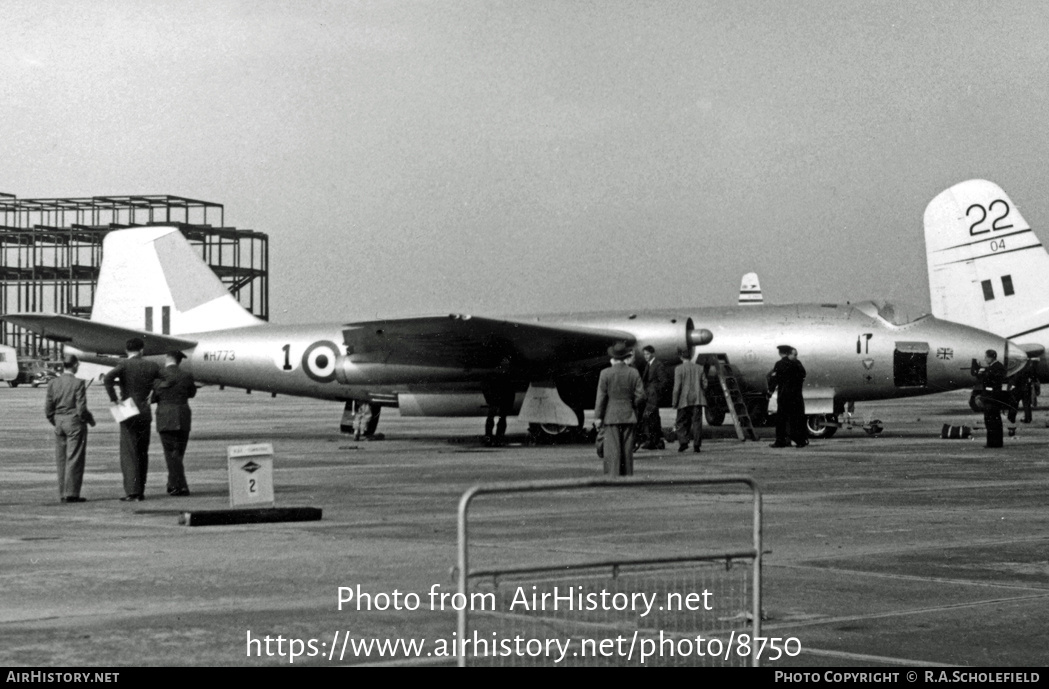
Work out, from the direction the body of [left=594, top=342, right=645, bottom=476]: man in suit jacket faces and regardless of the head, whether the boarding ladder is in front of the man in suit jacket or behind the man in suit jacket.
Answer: in front

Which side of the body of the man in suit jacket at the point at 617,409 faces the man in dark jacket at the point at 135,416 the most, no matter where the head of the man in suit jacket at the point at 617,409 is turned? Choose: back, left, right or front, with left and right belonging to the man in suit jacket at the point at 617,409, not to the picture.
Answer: left

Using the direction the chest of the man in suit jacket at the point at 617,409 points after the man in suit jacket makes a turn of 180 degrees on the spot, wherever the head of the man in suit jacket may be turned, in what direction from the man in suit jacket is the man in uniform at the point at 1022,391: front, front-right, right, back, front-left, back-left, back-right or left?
back-left

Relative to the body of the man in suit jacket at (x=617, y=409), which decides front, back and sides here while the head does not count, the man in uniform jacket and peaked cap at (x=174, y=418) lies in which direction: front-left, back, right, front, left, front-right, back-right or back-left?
left

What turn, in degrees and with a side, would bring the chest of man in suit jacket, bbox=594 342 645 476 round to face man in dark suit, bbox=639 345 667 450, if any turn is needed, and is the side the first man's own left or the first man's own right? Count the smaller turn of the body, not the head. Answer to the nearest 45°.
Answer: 0° — they already face them

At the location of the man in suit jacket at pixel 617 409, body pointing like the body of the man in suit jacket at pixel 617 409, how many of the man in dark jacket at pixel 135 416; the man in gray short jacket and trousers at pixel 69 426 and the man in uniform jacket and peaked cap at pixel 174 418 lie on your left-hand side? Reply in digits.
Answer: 3

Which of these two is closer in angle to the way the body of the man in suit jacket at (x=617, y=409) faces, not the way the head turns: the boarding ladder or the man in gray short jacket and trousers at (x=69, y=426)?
the boarding ladder

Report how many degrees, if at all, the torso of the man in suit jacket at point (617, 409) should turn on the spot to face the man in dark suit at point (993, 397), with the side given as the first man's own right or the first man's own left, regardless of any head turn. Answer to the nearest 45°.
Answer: approximately 45° to the first man's own right

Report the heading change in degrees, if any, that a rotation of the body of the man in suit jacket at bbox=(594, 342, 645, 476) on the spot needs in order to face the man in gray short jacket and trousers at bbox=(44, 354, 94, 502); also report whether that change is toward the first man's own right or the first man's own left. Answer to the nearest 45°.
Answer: approximately 90° to the first man's own left

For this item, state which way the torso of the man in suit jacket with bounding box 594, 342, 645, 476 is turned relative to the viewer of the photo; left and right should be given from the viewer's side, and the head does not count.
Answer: facing away from the viewer

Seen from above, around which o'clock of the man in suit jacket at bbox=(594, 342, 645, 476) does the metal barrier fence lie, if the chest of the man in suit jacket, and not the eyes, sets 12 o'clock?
The metal barrier fence is roughly at 6 o'clock from the man in suit jacket.
